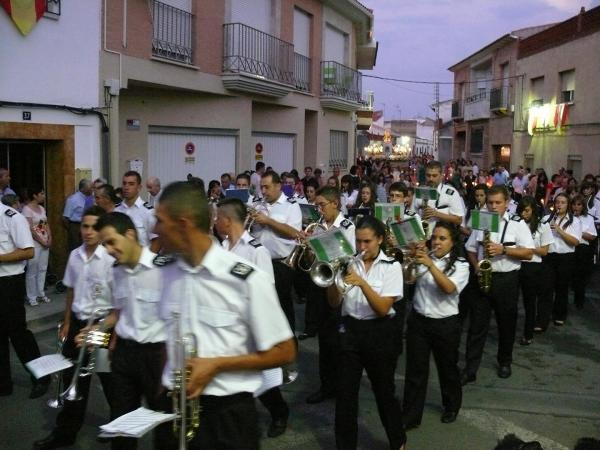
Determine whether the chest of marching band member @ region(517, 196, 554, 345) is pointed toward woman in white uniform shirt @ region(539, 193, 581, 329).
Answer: no

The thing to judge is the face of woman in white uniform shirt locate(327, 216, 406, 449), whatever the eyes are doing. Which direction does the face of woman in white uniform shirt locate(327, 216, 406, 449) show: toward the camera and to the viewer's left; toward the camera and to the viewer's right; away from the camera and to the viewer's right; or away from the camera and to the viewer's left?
toward the camera and to the viewer's left

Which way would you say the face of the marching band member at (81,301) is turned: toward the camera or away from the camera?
toward the camera

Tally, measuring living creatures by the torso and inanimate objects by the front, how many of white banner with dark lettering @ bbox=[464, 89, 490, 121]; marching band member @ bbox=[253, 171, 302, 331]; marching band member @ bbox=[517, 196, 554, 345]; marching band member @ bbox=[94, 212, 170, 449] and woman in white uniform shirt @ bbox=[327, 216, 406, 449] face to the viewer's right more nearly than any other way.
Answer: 0

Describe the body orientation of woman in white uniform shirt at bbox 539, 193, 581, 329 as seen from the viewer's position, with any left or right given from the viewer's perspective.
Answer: facing the viewer and to the left of the viewer

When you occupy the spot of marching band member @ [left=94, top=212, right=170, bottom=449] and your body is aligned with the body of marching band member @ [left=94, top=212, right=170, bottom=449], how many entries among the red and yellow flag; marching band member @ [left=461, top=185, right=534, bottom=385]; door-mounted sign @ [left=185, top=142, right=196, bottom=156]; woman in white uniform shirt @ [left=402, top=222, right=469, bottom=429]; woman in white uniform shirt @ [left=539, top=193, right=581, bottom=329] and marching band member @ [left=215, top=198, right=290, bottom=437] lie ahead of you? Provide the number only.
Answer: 0

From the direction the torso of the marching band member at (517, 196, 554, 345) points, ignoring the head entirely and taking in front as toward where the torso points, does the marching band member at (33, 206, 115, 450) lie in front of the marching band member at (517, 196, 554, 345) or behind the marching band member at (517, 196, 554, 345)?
in front

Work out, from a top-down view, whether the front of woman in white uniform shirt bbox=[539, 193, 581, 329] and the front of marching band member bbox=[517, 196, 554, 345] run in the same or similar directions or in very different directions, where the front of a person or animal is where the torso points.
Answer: same or similar directions

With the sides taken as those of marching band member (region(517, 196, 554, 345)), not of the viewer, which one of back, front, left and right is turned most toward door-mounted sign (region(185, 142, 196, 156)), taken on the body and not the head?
right

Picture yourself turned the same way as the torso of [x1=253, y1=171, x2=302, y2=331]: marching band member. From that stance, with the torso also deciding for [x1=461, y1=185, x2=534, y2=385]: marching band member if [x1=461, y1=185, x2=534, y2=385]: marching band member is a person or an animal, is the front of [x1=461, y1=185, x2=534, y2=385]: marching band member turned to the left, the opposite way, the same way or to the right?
the same way

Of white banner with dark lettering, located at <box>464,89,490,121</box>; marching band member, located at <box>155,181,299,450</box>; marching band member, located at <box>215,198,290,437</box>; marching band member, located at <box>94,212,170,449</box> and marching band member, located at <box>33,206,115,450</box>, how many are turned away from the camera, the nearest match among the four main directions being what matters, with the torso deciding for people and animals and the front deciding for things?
0

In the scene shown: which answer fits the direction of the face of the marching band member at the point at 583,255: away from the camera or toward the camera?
toward the camera

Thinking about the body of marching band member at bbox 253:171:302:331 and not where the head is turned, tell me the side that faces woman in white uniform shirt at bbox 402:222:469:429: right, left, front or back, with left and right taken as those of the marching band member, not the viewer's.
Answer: left

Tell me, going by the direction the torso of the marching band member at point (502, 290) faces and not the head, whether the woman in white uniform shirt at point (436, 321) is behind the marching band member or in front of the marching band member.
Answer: in front

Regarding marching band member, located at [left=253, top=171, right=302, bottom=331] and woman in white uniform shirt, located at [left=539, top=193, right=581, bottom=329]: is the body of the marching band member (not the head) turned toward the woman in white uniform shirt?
no

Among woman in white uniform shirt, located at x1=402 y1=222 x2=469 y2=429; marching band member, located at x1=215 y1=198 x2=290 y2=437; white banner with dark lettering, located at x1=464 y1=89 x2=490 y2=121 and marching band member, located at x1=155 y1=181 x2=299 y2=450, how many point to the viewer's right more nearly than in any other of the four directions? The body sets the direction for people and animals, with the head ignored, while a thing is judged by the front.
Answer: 0

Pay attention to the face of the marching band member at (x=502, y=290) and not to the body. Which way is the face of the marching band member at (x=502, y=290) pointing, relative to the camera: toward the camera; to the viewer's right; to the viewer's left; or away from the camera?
toward the camera
